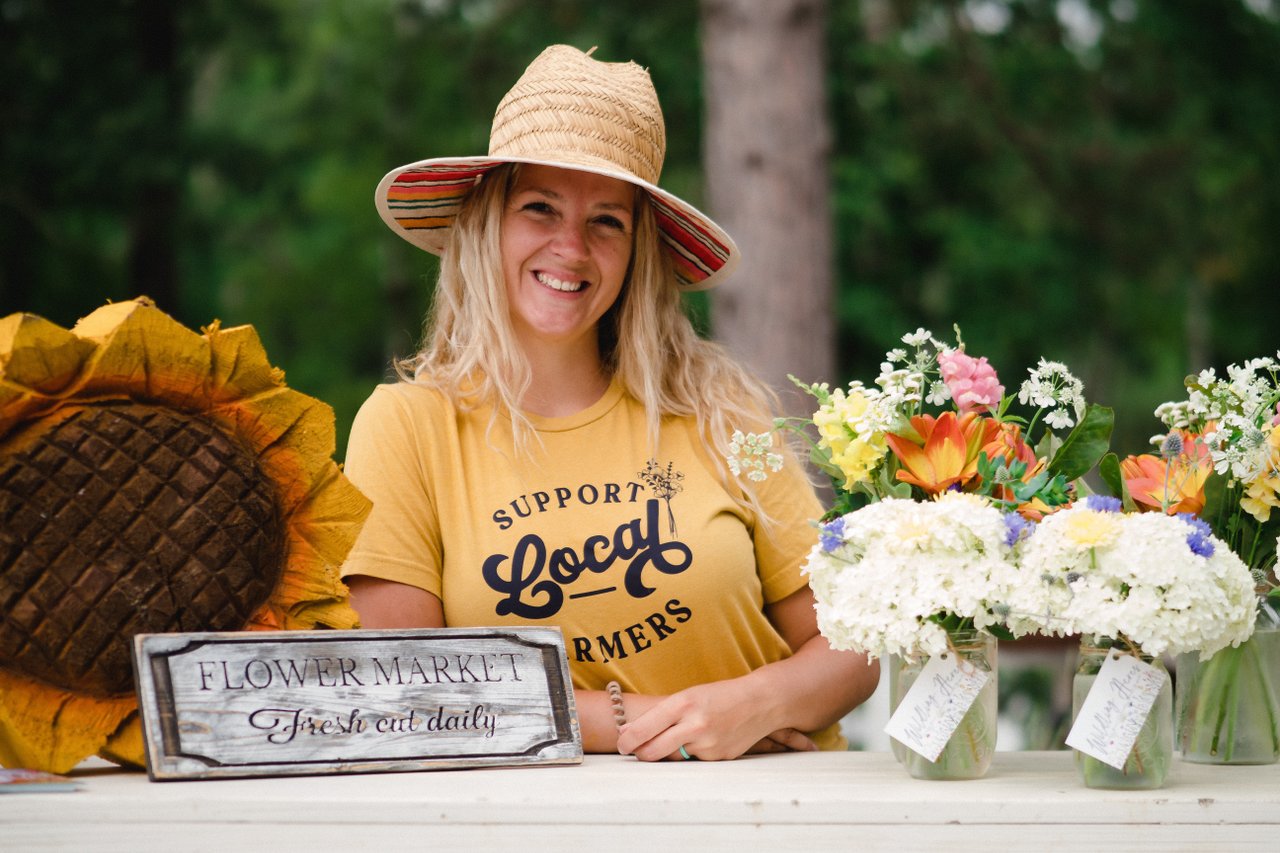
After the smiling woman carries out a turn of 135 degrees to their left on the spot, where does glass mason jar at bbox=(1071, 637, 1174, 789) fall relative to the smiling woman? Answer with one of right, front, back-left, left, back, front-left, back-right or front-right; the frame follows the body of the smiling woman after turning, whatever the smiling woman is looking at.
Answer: right

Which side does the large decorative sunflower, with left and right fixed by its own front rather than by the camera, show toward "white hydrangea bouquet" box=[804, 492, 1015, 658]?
left

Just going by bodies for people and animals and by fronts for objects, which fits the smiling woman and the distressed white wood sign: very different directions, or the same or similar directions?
same or similar directions

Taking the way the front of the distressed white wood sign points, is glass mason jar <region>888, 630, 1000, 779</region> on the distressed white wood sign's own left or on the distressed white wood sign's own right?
on the distressed white wood sign's own left

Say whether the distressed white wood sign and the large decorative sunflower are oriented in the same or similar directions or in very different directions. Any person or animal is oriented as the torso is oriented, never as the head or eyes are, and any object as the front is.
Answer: same or similar directions

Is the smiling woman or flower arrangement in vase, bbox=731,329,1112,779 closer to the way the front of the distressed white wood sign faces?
the flower arrangement in vase

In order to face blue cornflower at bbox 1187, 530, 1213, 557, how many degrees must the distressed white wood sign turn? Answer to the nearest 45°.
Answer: approximately 90° to its left

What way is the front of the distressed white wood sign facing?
toward the camera

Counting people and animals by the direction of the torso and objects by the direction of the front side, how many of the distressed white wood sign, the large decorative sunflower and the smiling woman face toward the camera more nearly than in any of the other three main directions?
3

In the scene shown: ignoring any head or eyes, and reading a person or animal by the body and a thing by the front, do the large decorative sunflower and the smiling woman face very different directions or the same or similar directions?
same or similar directions

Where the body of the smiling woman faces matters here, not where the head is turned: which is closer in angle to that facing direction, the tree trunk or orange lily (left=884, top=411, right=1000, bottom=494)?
the orange lily

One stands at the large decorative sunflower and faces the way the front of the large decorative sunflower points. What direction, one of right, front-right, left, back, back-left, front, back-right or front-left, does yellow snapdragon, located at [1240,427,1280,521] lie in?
left

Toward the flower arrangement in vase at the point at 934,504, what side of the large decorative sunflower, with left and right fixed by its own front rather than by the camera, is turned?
left

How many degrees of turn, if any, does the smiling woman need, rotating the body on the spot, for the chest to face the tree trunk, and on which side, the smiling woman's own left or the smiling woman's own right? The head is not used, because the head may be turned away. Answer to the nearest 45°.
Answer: approximately 180°

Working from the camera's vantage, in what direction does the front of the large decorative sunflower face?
facing the viewer
